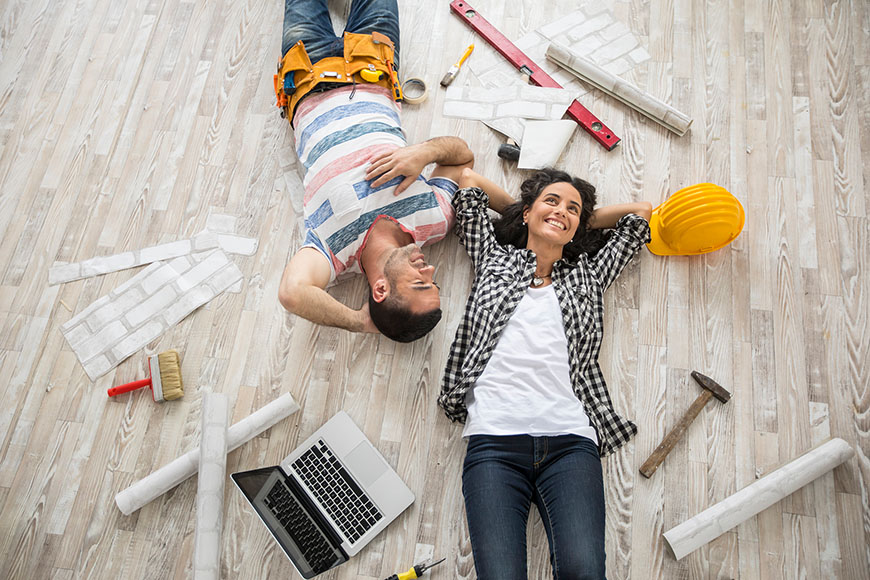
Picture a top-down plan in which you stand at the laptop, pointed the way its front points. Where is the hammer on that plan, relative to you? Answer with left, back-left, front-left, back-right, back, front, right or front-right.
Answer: front-right

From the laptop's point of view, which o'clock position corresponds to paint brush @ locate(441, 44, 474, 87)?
The paint brush is roughly at 11 o'clock from the laptop.

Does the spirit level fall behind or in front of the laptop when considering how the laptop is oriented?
in front

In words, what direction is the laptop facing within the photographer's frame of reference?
facing away from the viewer and to the right of the viewer
